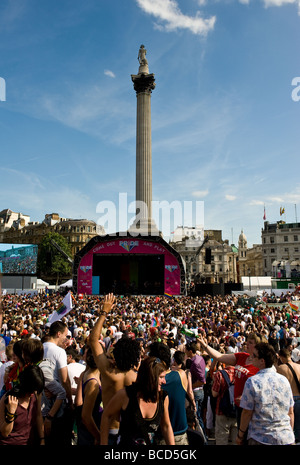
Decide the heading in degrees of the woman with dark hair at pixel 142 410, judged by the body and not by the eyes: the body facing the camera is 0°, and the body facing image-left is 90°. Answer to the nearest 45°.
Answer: approximately 315°

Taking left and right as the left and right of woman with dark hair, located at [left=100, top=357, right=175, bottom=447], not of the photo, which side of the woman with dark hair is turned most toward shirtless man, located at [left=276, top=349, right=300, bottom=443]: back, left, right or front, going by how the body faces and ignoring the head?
left

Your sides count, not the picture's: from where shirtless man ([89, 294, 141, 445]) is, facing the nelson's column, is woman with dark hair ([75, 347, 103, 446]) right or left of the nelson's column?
left

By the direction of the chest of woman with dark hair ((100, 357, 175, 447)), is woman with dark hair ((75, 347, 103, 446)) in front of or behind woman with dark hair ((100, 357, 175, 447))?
behind

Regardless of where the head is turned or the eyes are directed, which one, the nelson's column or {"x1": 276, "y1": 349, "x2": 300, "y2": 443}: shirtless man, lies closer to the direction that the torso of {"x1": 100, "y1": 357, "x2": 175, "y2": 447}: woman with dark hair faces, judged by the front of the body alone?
the shirtless man

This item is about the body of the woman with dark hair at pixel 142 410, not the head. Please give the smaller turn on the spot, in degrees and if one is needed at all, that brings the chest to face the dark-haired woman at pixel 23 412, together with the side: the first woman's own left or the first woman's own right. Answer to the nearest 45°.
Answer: approximately 135° to the first woman's own right
